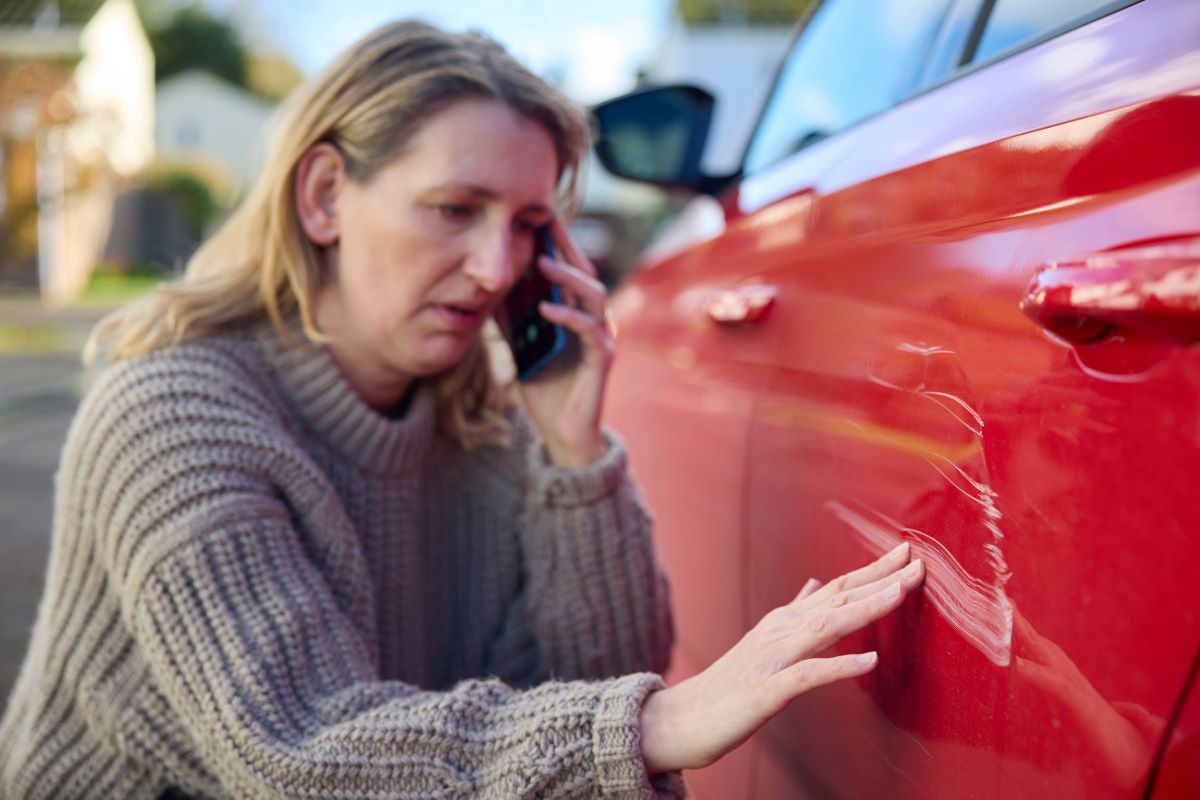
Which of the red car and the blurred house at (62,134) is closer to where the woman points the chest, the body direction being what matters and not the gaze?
the red car

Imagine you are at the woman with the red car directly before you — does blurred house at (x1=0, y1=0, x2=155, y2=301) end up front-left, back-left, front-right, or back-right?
back-left

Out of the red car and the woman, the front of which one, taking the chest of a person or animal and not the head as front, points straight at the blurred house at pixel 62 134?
the red car

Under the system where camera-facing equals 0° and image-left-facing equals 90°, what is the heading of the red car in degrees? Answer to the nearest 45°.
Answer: approximately 135°

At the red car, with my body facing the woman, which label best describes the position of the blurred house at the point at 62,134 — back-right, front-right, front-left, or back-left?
front-right

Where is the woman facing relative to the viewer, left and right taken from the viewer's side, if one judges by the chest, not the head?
facing the viewer and to the right of the viewer

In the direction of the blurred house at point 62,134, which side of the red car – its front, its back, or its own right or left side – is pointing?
front

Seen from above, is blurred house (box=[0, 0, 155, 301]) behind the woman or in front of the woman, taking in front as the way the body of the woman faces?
behind

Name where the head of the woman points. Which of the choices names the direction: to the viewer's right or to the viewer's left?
to the viewer's right
